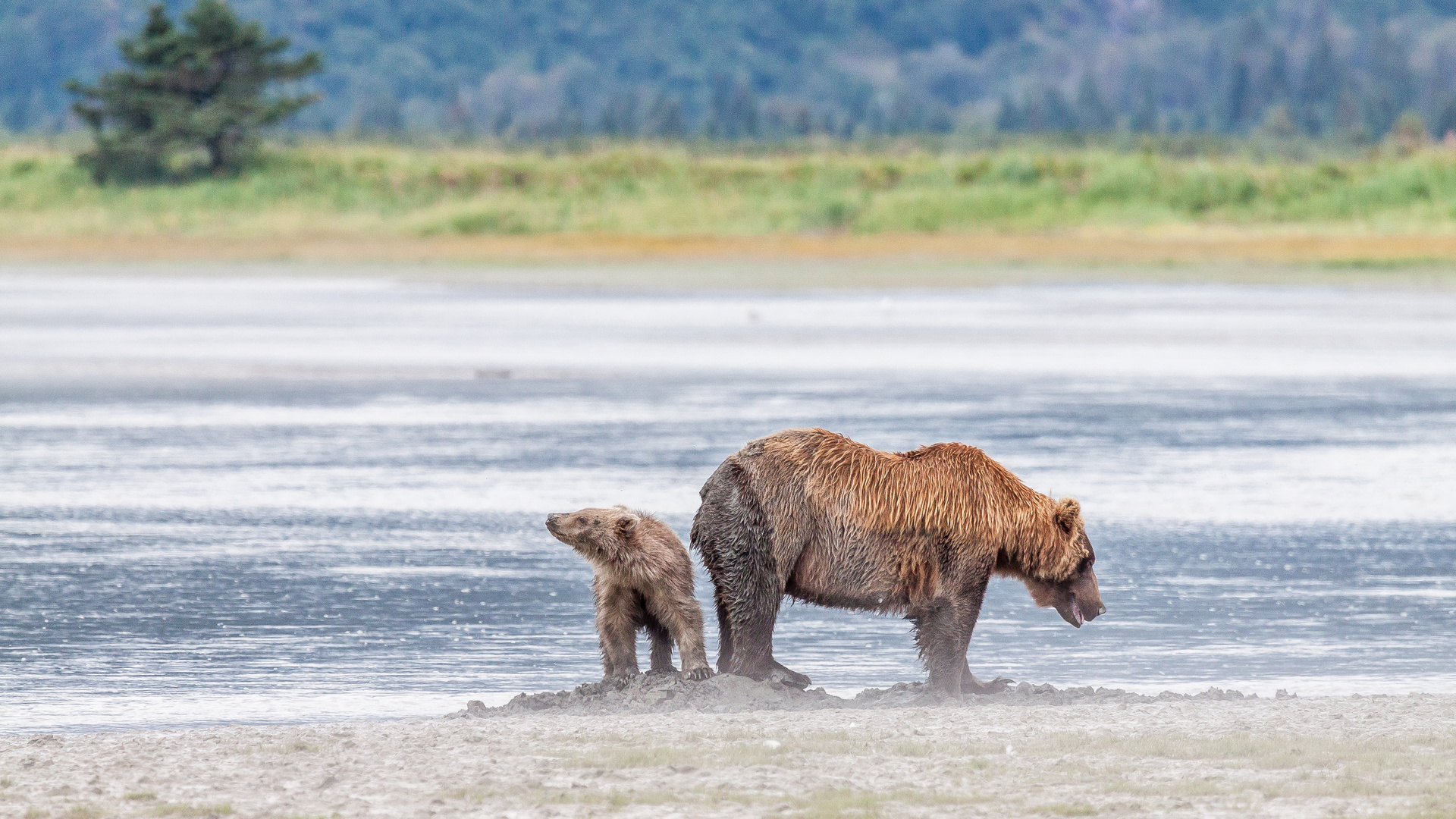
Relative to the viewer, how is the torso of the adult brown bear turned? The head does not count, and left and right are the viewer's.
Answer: facing to the right of the viewer

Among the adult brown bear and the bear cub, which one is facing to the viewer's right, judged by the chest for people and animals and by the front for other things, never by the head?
the adult brown bear

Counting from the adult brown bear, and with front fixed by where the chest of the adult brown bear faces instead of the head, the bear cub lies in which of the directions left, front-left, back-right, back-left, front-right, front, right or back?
back

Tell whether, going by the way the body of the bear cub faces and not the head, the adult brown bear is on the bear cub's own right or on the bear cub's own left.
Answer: on the bear cub's own left
